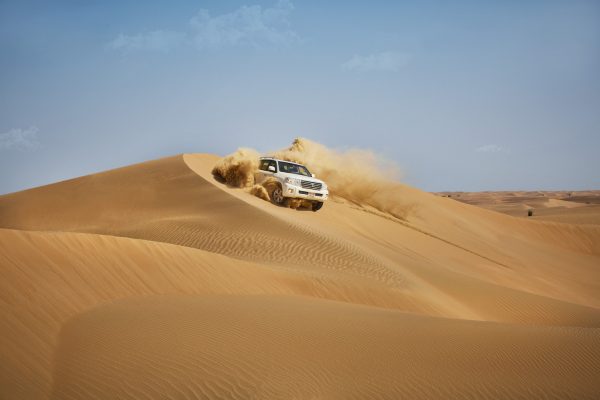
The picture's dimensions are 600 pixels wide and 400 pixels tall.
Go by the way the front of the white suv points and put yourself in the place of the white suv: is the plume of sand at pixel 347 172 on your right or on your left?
on your left

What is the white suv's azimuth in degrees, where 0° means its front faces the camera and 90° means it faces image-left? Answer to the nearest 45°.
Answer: approximately 315°

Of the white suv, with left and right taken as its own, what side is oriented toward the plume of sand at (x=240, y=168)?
back

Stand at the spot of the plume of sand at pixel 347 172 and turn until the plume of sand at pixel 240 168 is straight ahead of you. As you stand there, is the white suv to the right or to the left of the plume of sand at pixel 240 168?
left
